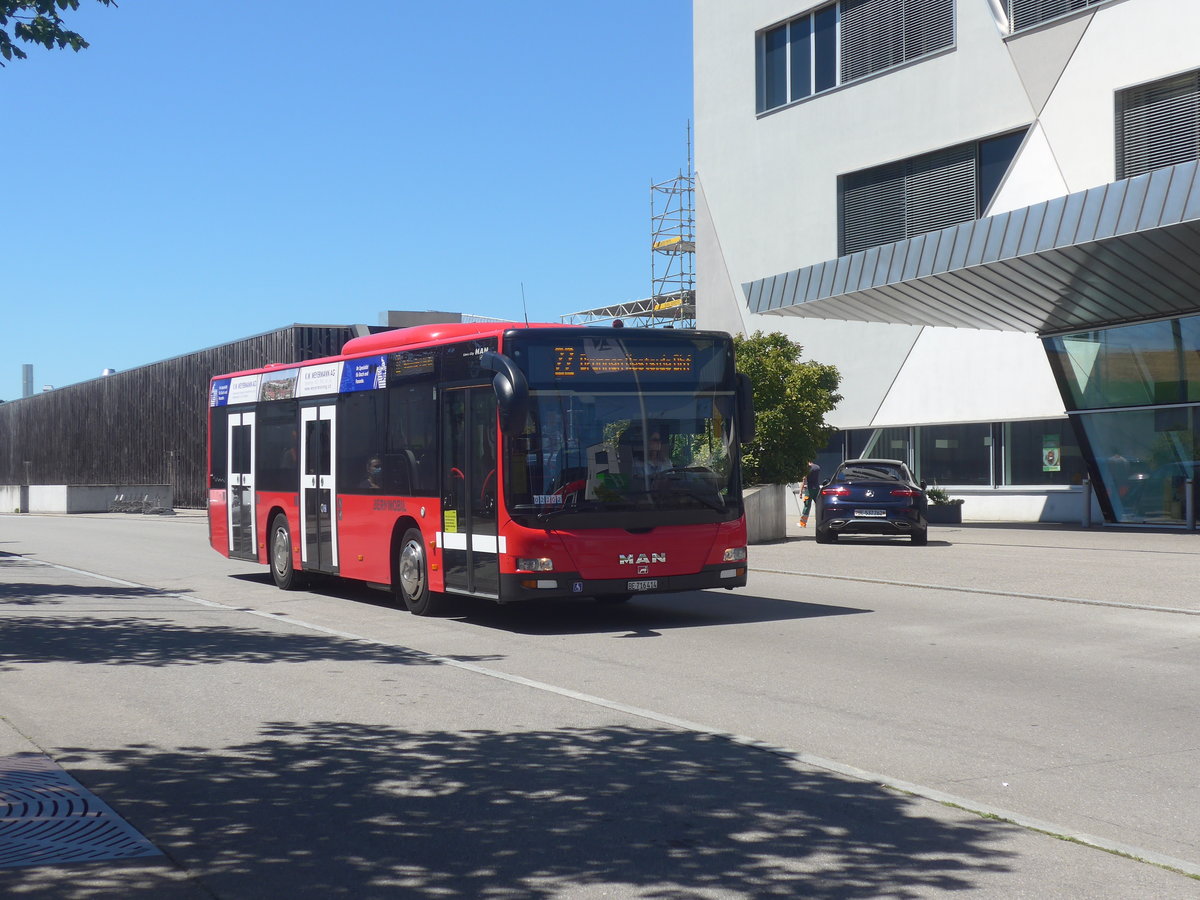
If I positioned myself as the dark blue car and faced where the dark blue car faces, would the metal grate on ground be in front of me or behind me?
behind

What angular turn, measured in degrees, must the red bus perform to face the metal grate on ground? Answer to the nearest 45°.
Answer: approximately 45° to its right

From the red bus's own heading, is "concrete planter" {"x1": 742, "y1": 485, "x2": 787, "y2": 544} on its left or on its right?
on its left

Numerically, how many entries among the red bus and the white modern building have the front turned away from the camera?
0

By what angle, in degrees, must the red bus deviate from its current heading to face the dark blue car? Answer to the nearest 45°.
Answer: approximately 90° to its left

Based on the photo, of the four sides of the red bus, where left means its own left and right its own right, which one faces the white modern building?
left

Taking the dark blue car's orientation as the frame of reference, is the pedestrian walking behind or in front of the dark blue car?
in front

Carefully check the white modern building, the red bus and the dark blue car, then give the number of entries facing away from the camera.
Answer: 1

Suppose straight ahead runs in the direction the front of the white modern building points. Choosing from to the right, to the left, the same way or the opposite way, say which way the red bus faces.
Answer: to the left

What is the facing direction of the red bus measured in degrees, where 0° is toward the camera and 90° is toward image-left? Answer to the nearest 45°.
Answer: approximately 315°

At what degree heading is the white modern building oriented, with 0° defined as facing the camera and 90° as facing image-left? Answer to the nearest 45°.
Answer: approximately 45°

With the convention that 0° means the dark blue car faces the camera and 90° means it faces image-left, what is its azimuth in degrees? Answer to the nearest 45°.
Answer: approximately 180°

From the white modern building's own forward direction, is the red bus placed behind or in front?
in front

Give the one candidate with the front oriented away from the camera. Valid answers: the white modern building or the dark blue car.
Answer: the dark blue car

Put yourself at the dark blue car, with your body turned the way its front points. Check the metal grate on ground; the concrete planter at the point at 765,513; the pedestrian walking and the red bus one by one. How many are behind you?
2

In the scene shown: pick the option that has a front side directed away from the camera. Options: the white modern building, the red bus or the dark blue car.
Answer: the dark blue car
